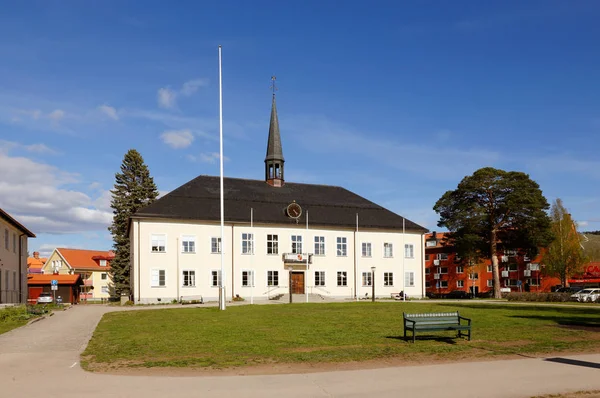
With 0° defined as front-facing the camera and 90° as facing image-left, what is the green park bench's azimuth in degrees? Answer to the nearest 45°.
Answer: approximately 315°
